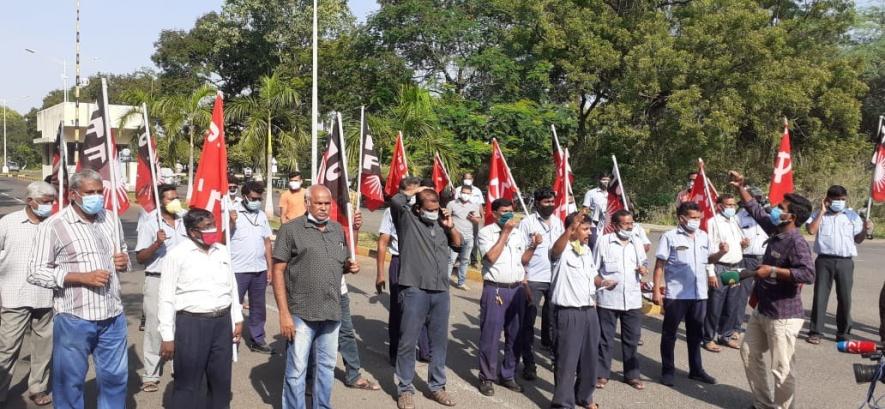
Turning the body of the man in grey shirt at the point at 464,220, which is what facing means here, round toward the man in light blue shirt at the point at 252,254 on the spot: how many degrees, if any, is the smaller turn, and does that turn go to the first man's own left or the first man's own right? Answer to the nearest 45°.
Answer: approximately 45° to the first man's own right

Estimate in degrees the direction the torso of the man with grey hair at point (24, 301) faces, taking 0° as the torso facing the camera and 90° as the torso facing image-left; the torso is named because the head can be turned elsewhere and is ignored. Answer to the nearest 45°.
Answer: approximately 315°

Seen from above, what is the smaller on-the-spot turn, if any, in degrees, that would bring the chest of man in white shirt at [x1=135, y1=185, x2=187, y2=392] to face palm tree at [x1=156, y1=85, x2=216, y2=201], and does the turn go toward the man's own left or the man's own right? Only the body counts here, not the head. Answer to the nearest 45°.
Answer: approximately 135° to the man's own left

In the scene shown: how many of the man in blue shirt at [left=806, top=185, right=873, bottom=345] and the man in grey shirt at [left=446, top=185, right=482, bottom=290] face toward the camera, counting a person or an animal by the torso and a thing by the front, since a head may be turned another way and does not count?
2

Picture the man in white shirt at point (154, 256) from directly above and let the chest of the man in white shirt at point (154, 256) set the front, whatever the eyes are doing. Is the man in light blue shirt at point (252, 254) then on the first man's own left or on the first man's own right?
on the first man's own left

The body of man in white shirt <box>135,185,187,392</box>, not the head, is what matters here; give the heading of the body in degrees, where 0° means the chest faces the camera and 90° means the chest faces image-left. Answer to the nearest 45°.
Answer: approximately 315°

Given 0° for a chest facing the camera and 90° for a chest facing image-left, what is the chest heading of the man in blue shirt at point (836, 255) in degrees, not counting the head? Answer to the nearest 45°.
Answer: approximately 0°
